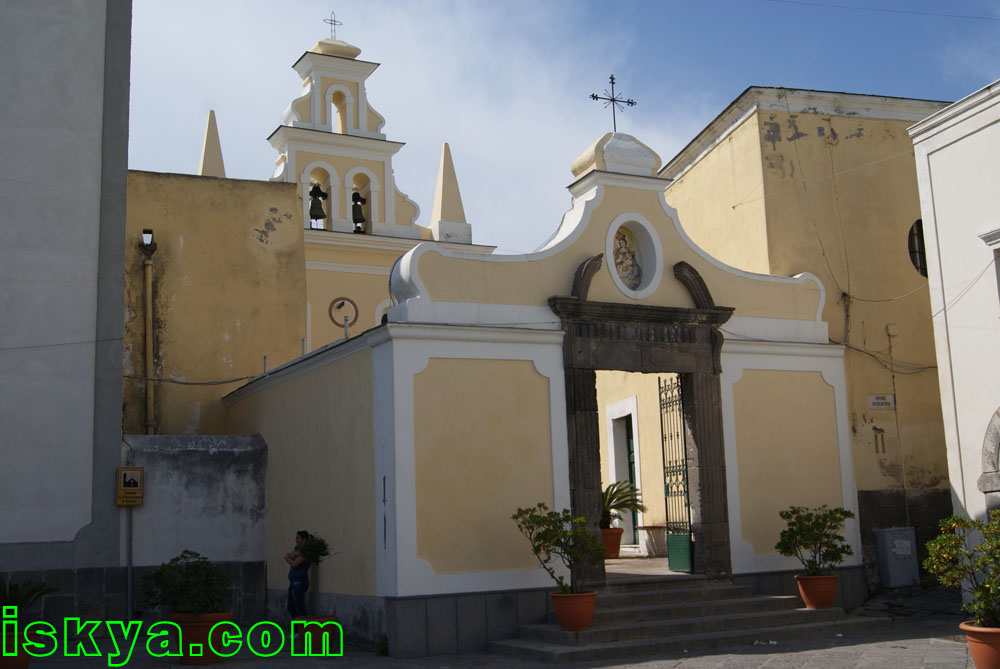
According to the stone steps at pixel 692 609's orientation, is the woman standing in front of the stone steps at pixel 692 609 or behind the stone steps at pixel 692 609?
behind

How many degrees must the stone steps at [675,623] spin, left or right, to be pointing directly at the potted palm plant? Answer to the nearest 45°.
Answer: approximately 135° to its left

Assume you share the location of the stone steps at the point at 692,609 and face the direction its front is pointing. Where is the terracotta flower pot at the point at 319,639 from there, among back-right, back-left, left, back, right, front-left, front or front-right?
back-right

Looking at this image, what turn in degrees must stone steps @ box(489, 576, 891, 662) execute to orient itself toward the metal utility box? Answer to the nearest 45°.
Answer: approximately 90° to its left

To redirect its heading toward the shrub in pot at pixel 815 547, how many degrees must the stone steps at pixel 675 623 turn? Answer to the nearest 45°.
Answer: approximately 90° to its left

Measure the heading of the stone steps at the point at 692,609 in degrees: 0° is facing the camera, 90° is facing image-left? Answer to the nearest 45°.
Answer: approximately 315°

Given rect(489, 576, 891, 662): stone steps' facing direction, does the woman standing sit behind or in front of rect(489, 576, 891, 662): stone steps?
behind

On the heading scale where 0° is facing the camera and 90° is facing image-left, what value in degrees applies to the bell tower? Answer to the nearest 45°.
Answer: approximately 315°

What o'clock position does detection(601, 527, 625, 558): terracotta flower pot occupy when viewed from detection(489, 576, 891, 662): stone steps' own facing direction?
The terracotta flower pot is roughly at 7 o'clock from the stone steps.

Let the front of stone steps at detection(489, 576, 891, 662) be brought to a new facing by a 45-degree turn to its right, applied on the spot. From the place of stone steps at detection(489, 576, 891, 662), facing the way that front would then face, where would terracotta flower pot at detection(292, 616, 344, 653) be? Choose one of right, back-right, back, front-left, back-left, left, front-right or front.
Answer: right

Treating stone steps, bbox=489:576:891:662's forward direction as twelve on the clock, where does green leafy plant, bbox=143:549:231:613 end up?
The green leafy plant is roughly at 4 o'clock from the stone steps.
